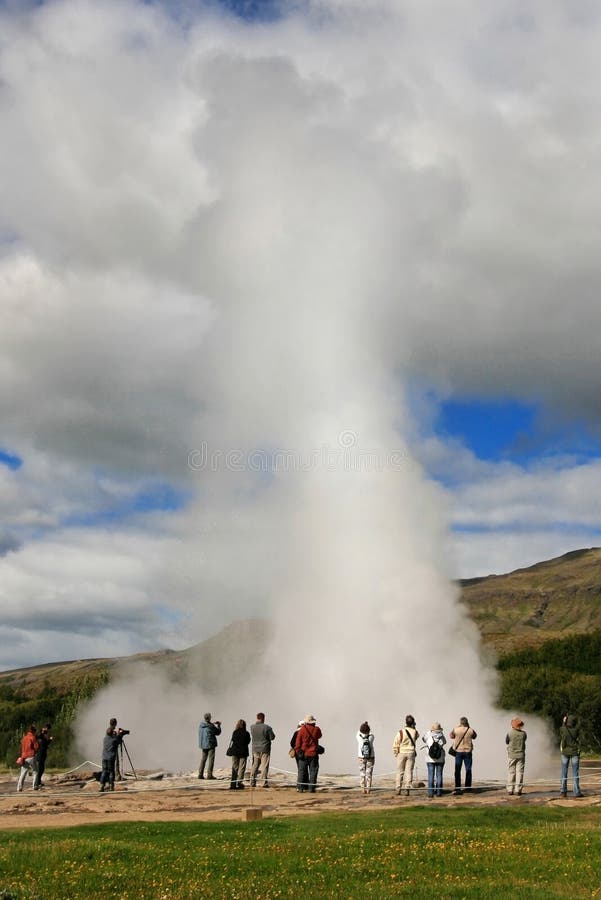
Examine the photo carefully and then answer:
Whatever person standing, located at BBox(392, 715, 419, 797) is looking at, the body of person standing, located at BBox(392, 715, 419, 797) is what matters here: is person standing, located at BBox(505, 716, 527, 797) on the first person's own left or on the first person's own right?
on the first person's own right

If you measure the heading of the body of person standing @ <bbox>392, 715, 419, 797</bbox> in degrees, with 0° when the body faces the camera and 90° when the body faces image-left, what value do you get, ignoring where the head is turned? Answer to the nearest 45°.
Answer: approximately 180°

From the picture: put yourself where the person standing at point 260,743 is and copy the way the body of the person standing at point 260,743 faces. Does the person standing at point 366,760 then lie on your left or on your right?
on your right

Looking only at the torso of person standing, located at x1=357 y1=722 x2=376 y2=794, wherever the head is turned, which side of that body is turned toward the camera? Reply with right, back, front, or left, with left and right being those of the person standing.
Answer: back

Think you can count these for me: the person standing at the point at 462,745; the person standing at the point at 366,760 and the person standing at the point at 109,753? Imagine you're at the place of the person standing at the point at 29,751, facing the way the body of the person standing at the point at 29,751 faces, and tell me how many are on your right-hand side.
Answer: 3

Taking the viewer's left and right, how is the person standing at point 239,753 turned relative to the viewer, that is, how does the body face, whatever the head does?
facing away from the viewer

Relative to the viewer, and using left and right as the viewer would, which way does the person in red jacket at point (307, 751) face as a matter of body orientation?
facing away from the viewer

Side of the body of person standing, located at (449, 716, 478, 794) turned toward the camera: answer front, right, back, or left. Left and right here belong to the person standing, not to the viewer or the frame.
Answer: back

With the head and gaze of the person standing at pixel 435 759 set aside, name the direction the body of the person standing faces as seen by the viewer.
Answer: away from the camera

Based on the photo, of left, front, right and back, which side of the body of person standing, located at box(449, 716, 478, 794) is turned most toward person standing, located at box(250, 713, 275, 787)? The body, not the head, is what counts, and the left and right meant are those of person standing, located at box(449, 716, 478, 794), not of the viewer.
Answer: left

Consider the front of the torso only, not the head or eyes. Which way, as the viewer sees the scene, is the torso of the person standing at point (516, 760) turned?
away from the camera
